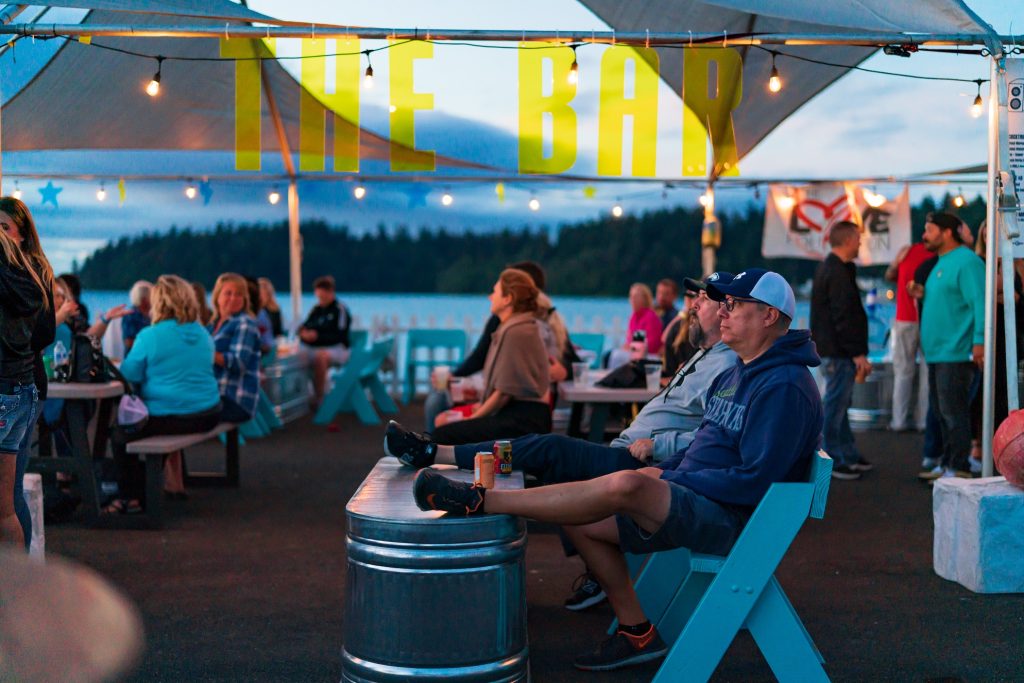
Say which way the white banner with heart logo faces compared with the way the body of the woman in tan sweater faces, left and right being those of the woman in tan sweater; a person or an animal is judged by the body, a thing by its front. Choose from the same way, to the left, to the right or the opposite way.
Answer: to the left

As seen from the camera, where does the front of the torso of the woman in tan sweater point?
to the viewer's left

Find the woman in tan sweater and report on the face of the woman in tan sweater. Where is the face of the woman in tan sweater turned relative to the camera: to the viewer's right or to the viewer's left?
to the viewer's left

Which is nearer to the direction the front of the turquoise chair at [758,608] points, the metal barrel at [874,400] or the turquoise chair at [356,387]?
the turquoise chair

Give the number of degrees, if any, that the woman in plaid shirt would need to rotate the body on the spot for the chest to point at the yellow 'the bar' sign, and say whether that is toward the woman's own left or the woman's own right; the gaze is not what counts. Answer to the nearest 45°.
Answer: approximately 90° to the woman's own left

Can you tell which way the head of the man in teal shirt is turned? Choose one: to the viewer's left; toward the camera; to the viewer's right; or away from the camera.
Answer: to the viewer's left

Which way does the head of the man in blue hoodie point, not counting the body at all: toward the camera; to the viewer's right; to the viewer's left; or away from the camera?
to the viewer's left
